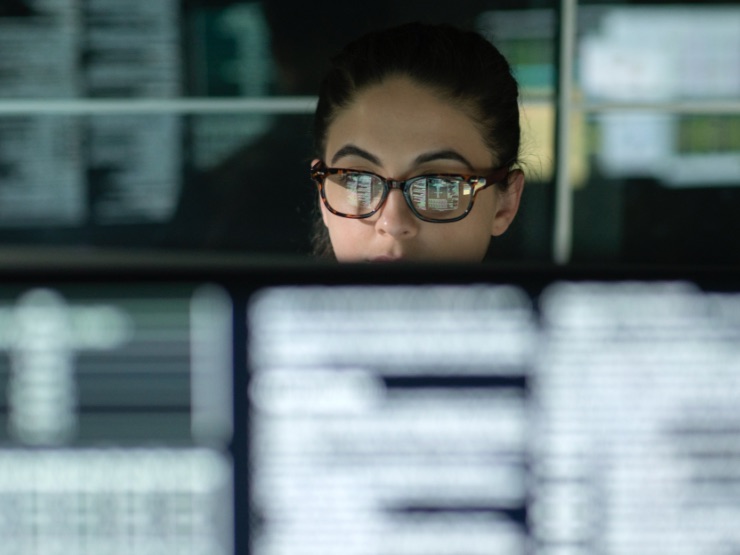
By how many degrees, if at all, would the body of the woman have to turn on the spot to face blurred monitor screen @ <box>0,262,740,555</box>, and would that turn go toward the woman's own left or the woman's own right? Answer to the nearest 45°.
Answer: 0° — they already face it

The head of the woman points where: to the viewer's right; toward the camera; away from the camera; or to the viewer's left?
toward the camera

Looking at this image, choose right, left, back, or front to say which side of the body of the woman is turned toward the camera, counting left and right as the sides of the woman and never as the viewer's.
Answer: front
